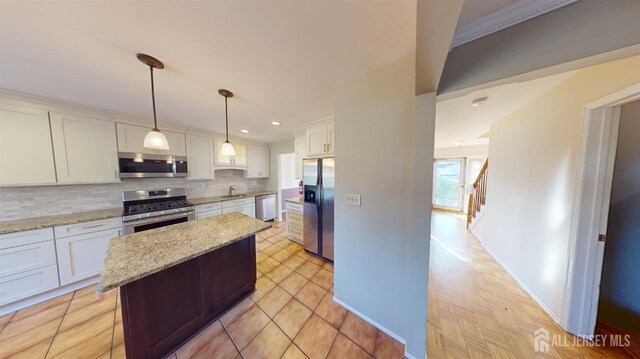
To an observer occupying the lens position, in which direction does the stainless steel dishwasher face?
facing the viewer and to the right of the viewer

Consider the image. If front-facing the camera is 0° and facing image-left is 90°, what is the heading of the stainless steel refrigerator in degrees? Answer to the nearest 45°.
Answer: approximately 45°

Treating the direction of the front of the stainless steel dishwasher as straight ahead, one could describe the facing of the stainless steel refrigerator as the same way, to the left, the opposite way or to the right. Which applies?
to the right

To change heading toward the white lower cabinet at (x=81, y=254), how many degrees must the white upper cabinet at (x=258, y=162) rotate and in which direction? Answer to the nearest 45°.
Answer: approximately 90° to its right

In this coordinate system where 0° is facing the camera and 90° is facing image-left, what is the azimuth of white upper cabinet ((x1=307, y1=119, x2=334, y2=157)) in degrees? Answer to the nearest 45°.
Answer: approximately 45°

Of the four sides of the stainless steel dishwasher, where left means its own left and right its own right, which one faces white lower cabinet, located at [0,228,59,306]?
right

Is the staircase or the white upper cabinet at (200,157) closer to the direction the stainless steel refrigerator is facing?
the white upper cabinet
